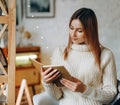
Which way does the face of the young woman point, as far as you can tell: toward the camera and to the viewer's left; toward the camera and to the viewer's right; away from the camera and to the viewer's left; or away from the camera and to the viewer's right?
toward the camera and to the viewer's left

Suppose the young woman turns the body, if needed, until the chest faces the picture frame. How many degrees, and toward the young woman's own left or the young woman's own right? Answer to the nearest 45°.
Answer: approximately 135° to the young woman's own right

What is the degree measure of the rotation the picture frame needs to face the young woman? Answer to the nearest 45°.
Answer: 0° — it already faces them

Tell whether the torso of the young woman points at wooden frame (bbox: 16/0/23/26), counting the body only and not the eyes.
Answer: no

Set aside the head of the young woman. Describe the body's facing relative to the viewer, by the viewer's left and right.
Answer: facing the viewer and to the left of the viewer

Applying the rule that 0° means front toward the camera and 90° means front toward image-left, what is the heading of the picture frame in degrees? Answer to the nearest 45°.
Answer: approximately 0°

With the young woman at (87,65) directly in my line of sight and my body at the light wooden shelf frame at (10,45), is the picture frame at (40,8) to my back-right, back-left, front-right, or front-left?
front-left

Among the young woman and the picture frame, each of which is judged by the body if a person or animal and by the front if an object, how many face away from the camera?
0

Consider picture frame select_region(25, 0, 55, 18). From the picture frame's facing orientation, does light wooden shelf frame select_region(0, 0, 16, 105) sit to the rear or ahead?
ahead
